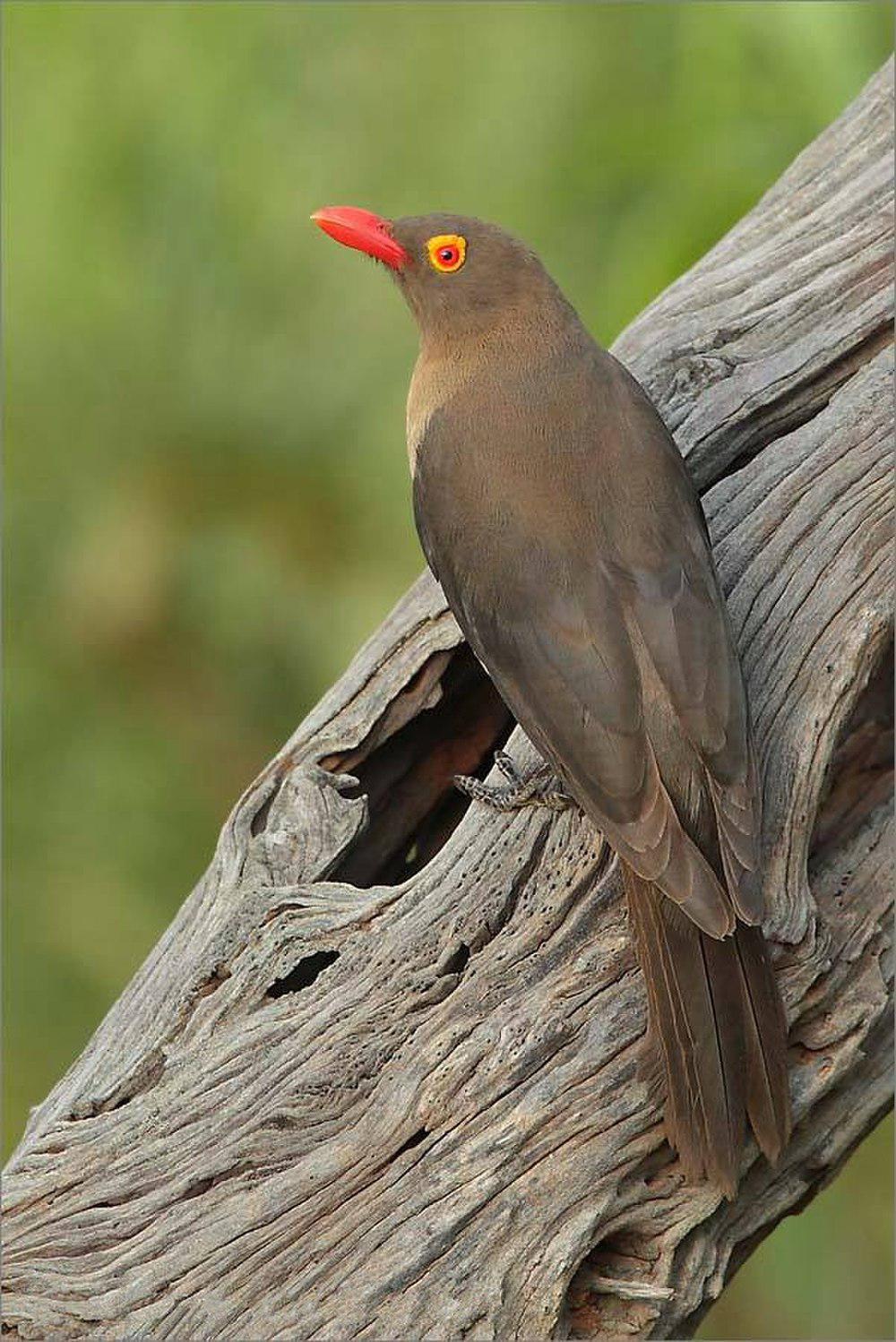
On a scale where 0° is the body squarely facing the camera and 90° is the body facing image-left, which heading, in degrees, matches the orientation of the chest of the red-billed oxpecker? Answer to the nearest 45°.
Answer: approximately 135°
